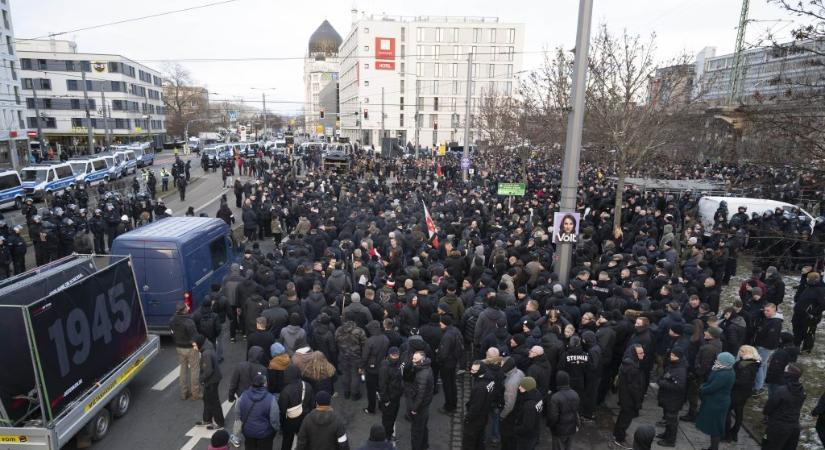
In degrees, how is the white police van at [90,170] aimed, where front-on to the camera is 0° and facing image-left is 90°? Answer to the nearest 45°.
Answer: approximately 45°

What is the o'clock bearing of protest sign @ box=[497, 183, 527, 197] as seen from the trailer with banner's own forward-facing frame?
The protest sign is roughly at 1 o'clock from the trailer with banner.

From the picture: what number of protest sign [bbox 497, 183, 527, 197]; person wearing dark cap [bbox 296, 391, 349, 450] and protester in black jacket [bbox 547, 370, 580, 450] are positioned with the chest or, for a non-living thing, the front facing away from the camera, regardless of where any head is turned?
2

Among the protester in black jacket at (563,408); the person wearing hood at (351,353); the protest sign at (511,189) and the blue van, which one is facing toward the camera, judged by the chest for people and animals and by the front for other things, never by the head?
the protest sign

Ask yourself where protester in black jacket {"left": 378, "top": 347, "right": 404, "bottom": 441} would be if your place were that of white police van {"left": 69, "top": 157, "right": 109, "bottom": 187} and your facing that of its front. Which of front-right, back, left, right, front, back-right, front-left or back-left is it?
front-left

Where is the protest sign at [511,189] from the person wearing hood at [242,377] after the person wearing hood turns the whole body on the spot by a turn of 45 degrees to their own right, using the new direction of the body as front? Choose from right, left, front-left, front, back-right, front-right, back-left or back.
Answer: front-left

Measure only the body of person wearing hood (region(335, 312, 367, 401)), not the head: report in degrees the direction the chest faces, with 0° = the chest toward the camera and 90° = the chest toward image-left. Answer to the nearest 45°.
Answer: approximately 180°

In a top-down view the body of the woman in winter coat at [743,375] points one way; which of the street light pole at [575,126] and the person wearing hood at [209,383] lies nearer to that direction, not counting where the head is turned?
the person wearing hood

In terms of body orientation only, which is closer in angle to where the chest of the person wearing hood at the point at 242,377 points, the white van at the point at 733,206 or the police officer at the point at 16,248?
the white van

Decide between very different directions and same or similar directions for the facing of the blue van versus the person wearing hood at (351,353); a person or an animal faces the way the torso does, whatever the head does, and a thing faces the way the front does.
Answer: same or similar directions

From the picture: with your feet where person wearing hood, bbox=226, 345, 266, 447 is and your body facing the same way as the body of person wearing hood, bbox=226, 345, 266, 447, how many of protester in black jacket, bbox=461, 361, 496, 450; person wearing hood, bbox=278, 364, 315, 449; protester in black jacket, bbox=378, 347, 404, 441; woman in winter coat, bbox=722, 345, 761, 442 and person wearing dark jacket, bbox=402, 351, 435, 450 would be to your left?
0

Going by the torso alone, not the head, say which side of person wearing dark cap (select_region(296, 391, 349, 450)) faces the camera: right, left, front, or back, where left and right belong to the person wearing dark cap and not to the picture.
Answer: back

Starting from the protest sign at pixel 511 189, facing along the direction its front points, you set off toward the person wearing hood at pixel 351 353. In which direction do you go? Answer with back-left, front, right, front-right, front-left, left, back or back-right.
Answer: front

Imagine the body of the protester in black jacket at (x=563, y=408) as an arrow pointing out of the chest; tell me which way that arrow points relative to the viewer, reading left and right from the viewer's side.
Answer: facing away from the viewer

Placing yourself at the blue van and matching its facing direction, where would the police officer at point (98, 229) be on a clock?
The police officer is roughly at 10 o'clock from the blue van.

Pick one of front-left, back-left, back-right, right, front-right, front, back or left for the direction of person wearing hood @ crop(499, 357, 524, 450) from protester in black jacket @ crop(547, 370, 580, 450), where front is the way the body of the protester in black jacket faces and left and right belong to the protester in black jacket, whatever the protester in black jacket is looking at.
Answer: left

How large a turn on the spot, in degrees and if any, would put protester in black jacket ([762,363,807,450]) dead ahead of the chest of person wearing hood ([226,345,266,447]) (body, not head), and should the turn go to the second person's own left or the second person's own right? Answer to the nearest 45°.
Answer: approximately 90° to the second person's own right

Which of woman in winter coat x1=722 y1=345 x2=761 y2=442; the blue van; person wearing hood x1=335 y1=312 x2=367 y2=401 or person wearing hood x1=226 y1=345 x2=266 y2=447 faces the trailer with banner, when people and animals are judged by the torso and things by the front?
the woman in winter coat

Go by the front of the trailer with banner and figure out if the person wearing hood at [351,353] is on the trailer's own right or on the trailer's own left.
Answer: on the trailer's own right

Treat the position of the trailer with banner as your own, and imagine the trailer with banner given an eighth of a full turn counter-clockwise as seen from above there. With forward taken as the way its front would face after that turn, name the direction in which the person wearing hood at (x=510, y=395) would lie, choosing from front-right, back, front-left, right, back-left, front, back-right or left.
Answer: back-right

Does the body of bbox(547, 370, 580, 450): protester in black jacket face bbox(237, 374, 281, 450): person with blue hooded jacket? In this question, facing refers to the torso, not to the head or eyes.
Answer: no
